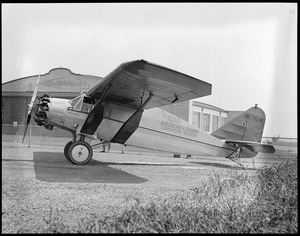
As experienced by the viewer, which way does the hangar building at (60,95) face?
facing the viewer

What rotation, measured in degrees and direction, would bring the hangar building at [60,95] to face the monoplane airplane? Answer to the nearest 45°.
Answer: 0° — it already faces it
